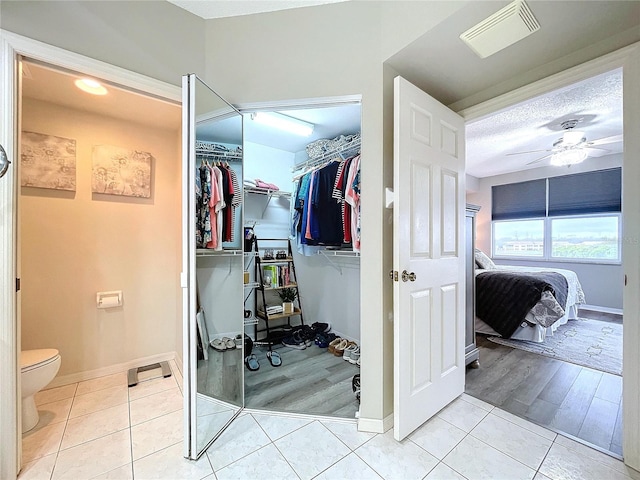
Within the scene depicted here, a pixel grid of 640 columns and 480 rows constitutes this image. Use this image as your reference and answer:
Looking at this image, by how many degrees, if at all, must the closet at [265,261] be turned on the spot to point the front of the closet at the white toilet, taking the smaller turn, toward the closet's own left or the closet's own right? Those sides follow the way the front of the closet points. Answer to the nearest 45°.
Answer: approximately 90° to the closet's own right

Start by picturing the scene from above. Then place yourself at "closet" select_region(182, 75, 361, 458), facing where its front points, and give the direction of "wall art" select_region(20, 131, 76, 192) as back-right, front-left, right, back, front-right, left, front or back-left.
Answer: right

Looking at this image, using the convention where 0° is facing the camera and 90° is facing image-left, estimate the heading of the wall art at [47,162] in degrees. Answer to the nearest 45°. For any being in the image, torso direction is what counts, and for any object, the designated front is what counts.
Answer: approximately 315°

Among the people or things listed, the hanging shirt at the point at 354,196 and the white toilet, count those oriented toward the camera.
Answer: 1

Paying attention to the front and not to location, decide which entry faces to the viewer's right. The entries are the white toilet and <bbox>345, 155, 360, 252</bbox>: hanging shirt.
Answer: the white toilet

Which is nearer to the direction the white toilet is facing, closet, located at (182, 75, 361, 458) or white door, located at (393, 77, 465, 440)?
the closet

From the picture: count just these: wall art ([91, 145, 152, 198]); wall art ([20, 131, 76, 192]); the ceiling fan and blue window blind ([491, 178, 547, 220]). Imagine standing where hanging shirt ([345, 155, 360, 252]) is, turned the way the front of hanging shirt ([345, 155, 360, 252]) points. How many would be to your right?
2

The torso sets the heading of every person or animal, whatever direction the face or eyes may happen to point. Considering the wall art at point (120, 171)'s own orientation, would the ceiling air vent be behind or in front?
in front

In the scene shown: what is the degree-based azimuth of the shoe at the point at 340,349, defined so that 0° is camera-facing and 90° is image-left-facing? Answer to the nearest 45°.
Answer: approximately 45°

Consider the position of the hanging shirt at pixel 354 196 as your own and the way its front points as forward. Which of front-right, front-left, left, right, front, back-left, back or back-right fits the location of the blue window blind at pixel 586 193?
back-left

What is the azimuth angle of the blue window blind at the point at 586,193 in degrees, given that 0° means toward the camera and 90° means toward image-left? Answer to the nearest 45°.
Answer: approximately 45°

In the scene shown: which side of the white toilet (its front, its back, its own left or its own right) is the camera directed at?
right

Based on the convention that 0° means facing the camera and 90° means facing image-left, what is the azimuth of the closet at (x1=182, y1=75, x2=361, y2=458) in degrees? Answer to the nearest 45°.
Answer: approximately 0°
